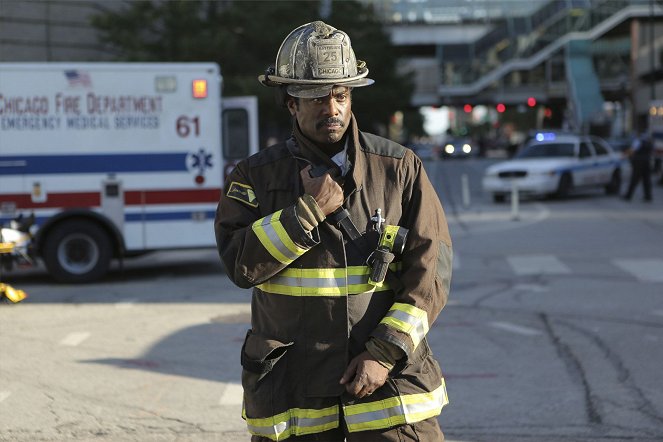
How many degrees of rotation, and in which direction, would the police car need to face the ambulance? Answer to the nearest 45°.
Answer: approximately 45° to its left

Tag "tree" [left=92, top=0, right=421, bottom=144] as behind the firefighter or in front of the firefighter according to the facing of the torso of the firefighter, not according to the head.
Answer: behind

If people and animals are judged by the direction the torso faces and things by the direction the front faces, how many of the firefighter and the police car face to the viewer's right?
0

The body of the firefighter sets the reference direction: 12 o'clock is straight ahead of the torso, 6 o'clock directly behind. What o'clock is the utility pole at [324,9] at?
The utility pole is roughly at 6 o'clock from the firefighter.

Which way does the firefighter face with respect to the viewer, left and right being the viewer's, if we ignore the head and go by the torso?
facing the viewer

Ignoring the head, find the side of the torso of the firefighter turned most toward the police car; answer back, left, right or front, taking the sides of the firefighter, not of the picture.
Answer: back

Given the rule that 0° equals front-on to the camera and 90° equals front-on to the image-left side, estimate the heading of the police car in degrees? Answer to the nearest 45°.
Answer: approximately 45°

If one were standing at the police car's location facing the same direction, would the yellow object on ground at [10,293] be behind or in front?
in front
